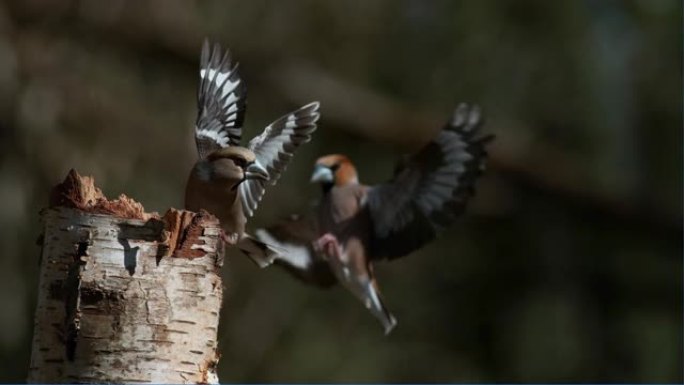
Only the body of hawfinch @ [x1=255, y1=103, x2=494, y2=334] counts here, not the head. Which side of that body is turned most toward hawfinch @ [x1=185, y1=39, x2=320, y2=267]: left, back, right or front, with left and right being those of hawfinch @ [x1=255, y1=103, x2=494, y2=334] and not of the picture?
front

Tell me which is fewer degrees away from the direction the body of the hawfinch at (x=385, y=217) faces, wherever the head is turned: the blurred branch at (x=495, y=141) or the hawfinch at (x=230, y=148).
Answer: the hawfinch

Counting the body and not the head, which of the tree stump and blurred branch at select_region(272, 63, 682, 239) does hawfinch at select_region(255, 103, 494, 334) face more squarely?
the tree stump

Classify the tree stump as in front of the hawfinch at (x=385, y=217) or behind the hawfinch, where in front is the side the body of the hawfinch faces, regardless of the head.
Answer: in front

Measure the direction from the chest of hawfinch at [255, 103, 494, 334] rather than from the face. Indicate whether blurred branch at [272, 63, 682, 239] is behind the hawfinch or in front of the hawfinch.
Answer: behind

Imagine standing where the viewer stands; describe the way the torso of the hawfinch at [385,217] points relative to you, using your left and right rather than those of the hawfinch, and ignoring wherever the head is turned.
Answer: facing the viewer and to the left of the viewer
